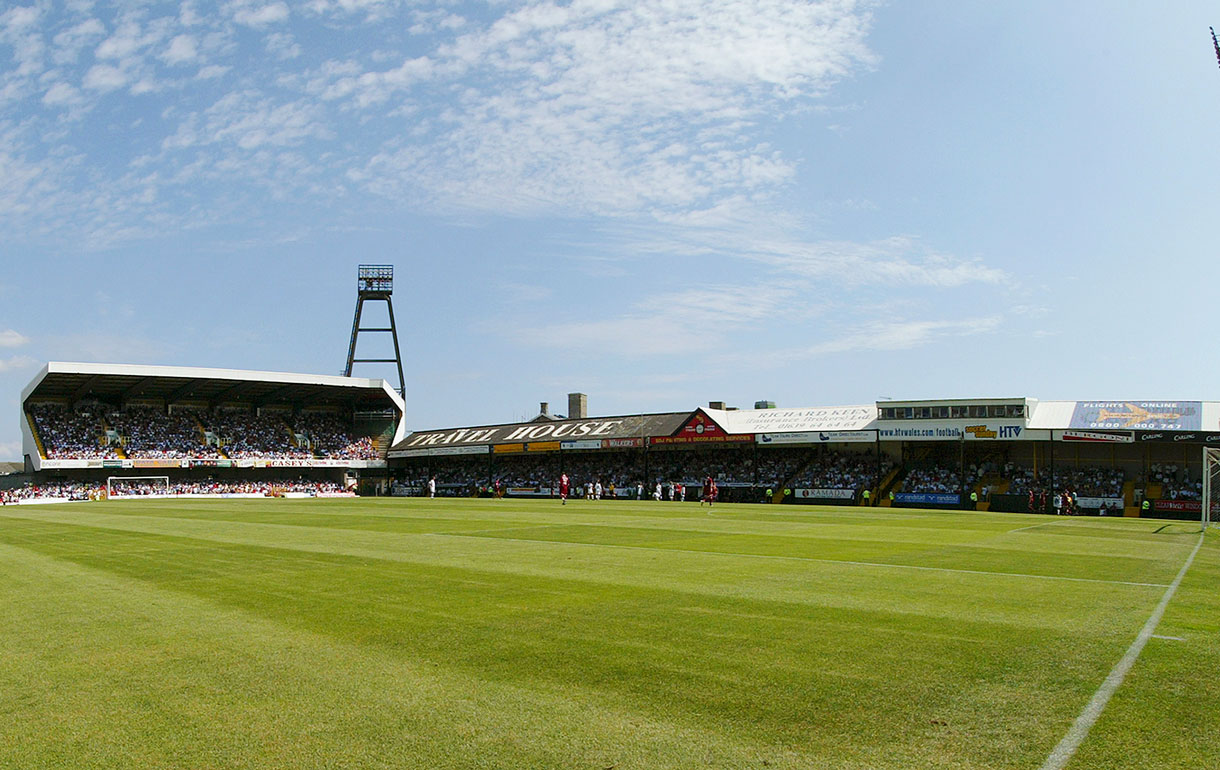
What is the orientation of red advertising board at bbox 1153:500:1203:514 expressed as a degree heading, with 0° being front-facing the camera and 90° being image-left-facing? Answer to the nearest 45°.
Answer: approximately 0°
